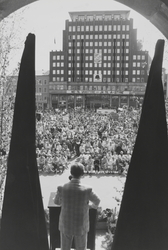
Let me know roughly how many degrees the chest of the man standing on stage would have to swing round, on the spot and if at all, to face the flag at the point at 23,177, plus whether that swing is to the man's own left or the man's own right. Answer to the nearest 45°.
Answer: approximately 90° to the man's own left

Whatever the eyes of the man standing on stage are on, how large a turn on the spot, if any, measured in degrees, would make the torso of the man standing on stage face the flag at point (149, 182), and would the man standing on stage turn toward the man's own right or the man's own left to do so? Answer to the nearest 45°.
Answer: approximately 90° to the man's own right

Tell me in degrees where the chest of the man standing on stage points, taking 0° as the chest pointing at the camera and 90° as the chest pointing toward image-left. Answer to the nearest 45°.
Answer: approximately 180°

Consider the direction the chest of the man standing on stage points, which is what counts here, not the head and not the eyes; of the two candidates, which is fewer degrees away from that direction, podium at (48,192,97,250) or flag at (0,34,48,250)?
the podium

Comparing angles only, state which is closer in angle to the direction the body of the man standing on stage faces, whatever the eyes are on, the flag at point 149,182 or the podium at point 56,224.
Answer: the podium
